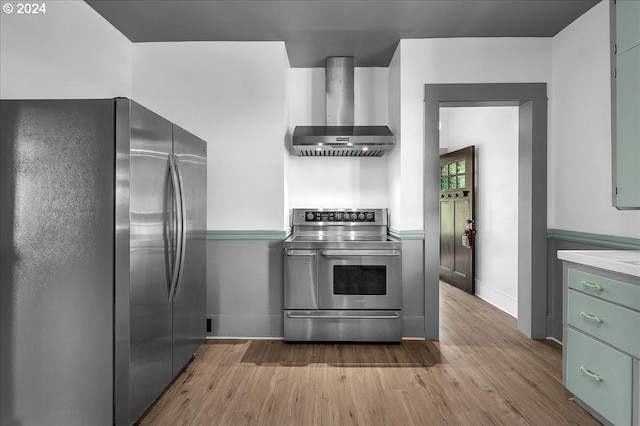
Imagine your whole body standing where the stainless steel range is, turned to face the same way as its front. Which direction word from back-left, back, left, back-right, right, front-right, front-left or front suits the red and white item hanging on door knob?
back-left

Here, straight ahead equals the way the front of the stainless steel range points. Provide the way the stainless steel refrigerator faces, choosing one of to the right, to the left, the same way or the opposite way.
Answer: to the left

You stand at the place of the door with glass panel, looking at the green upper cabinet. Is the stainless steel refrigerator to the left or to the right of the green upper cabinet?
right

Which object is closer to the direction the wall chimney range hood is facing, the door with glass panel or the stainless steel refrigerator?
the stainless steel refrigerator

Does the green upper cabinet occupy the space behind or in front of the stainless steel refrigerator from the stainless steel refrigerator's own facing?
in front

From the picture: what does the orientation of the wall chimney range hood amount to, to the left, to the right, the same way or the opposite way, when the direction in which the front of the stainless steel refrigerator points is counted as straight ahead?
to the right

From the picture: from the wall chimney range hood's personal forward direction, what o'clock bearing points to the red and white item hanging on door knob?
The red and white item hanging on door knob is roughly at 8 o'clock from the wall chimney range hood.

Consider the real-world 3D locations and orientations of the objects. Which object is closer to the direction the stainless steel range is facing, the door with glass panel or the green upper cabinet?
the green upper cabinet

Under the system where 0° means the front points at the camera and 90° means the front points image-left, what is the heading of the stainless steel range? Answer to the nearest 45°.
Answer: approximately 0°

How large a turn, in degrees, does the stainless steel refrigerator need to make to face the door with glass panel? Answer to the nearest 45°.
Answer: approximately 45° to its left

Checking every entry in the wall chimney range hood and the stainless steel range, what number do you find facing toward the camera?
2

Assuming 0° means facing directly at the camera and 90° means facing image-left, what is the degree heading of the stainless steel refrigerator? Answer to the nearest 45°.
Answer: approximately 315°

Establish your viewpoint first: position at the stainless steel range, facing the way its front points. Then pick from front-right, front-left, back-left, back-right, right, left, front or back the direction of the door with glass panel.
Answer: back-left

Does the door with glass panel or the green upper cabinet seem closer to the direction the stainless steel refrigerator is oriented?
the green upper cabinet

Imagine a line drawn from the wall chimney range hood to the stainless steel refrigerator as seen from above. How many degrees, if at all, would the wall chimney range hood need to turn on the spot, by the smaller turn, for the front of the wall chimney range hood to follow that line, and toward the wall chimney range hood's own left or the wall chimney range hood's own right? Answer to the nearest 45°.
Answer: approximately 45° to the wall chimney range hood's own right
